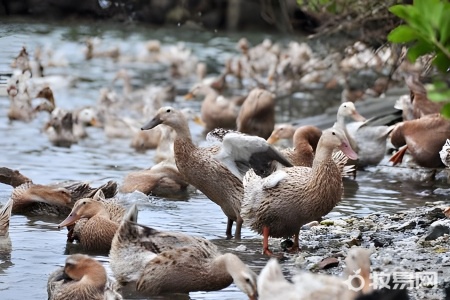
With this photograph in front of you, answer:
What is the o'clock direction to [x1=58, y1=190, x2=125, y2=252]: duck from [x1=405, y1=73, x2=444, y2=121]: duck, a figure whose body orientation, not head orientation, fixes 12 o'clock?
[x1=58, y1=190, x2=125, y2=252]: duck is roughly at 10 o'clock from [x1=405, y1=73, x2=444, y2=121]: duck.

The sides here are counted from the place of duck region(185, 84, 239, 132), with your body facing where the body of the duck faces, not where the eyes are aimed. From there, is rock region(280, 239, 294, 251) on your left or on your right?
on your left

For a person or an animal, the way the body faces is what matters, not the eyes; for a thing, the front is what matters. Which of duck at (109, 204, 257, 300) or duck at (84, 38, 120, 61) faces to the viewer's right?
duck at (109, 204, 257, 300)

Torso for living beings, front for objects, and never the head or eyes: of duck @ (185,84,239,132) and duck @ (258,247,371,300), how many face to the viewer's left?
1

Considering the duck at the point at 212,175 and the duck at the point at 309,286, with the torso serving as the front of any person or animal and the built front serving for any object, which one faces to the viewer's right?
the duck at the point at 309,286

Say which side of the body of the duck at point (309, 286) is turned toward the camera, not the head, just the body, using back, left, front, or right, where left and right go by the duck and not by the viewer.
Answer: right

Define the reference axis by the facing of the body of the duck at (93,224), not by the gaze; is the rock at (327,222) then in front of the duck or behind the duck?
behind

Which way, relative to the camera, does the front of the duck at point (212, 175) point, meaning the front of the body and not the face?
to the viewer's left

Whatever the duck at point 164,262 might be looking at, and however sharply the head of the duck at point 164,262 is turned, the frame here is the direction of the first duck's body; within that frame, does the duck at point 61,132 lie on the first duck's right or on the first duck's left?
on the first duck's left

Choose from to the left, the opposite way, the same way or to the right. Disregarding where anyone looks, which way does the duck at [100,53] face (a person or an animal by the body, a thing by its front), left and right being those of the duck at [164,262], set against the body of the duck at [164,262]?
the opposite way

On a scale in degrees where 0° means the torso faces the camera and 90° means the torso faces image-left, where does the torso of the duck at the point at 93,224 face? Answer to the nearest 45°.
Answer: approximately 45°

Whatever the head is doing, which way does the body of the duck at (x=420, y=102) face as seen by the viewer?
to the viewer's left

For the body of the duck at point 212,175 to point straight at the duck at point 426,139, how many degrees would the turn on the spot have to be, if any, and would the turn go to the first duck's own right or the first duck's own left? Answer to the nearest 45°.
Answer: approximately 135° to the first duck's own right

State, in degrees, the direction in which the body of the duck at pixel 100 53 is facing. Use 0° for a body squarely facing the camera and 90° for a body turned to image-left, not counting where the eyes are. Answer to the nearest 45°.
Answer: approximately 90°
